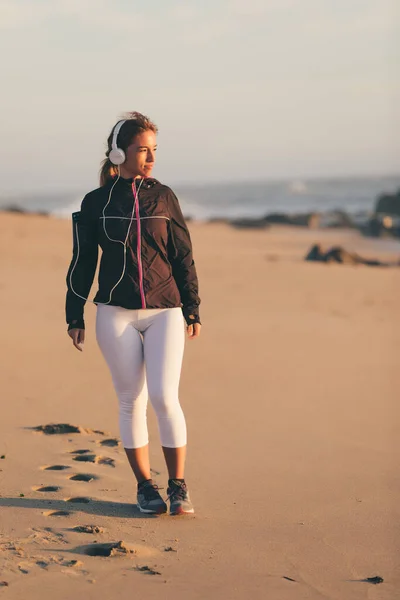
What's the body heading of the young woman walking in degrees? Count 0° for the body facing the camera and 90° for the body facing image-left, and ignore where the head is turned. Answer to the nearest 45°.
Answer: approximately 0°
